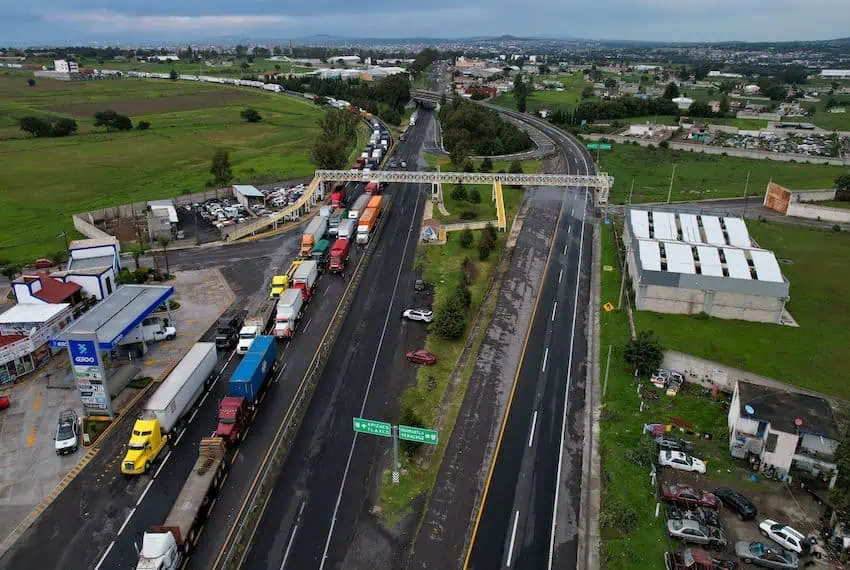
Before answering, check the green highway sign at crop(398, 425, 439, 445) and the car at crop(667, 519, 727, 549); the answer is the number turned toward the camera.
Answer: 1

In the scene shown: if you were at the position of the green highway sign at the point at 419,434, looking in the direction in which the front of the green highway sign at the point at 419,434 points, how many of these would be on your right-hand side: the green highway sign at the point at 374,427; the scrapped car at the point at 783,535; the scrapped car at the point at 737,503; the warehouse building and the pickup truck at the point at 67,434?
2

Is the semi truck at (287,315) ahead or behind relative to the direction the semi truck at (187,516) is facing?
behind

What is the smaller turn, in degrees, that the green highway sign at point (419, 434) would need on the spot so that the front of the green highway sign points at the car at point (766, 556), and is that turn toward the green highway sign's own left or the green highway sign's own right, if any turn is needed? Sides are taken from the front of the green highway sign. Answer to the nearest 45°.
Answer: approximately 90° to the green highway sign's own left

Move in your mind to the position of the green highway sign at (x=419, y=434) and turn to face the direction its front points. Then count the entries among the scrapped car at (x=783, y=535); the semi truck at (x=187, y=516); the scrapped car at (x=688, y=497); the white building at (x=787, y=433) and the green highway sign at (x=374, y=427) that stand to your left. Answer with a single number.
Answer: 3

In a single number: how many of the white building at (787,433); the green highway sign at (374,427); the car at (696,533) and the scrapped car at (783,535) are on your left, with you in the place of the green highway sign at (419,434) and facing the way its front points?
3

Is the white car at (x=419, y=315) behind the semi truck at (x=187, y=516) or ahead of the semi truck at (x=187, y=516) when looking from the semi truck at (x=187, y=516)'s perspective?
behind

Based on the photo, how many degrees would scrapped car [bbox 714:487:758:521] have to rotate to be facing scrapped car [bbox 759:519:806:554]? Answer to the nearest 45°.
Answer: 0° — it already faces it

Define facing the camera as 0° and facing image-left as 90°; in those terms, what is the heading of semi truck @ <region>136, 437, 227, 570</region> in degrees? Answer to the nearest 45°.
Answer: approximately 45°

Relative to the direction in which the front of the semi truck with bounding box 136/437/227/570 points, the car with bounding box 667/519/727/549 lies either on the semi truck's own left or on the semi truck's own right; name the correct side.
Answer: on the semi truck's own left

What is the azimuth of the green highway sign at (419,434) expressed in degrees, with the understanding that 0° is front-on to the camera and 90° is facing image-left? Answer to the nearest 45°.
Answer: approximately 0°

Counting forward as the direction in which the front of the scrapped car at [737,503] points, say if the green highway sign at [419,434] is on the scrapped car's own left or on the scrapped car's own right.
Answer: on the scrapped car's own right
